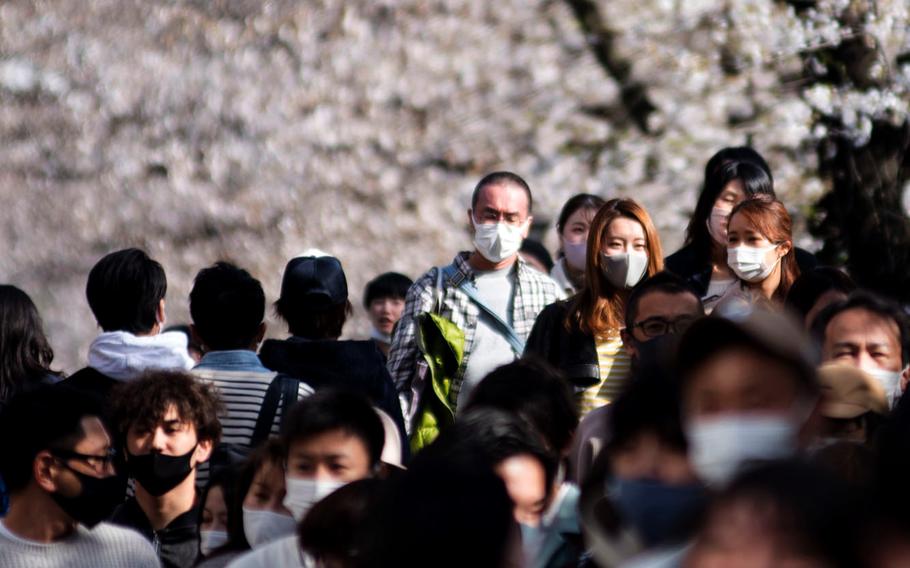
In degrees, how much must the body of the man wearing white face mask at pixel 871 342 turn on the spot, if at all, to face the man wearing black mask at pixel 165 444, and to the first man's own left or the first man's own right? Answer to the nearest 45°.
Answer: approximately 90° to the first man's own right

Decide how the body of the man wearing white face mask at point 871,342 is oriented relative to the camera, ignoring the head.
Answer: toward the camera

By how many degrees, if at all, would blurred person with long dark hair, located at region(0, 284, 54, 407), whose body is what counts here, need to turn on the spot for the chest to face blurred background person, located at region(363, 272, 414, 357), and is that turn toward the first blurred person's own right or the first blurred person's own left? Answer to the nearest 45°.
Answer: approximately 45° to the first blurred person's own right

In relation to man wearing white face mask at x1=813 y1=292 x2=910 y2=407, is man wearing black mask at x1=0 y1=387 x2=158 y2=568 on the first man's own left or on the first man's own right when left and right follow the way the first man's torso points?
on the first man's own right

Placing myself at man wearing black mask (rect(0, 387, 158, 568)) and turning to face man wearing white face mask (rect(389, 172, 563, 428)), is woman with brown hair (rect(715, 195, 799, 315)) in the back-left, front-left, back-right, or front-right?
front-right

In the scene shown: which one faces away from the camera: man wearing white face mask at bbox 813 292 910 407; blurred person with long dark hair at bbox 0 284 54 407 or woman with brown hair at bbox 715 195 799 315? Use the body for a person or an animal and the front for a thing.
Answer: the blurred person with long dark hair

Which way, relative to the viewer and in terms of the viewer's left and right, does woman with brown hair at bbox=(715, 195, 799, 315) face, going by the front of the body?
facing the viewer and to the left of the viewer

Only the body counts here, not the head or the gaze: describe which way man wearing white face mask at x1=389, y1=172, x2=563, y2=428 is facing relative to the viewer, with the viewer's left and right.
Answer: facing the viewer

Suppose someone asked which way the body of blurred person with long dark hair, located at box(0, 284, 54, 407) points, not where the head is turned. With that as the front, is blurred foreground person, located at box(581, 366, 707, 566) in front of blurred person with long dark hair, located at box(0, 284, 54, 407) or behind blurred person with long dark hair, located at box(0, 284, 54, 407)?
behind

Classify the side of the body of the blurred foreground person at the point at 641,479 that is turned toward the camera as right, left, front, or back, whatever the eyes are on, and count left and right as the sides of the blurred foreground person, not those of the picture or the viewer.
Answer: front

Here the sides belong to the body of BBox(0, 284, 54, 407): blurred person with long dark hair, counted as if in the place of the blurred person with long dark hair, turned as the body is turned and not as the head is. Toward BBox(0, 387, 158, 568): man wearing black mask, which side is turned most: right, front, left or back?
back

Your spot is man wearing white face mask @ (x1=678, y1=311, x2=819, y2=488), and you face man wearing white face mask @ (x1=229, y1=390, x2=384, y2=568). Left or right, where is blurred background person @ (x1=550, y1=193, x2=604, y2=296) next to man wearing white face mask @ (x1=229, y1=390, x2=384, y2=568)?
right

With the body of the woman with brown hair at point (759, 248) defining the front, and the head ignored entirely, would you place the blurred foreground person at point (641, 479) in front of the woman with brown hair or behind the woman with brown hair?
in front

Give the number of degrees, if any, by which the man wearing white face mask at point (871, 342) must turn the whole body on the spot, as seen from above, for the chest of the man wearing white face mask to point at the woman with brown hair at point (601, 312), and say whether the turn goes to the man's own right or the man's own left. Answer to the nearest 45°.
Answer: approximately 135° to the man's own right

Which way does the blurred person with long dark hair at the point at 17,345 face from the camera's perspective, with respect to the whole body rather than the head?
away from the camera

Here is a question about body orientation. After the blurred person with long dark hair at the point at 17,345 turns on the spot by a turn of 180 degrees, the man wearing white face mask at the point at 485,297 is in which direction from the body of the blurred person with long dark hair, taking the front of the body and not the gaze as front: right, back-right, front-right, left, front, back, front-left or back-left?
left

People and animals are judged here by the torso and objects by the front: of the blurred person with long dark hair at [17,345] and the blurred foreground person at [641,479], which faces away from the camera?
the blurred person with long dark hair at [17,345]
